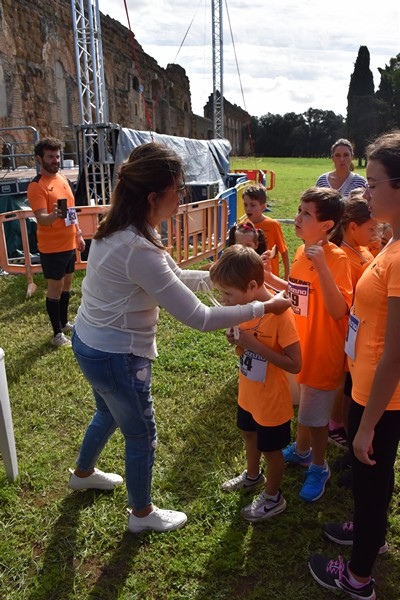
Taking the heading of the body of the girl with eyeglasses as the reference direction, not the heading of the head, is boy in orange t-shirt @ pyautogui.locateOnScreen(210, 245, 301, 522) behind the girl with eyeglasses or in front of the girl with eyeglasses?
in front

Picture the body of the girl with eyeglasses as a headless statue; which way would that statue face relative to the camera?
to the viewer's left

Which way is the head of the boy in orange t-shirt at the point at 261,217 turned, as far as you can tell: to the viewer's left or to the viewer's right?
to the viewer's left

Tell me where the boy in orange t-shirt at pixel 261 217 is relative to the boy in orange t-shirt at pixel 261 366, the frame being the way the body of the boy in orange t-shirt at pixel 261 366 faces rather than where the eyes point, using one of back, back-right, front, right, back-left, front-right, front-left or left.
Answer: back-right

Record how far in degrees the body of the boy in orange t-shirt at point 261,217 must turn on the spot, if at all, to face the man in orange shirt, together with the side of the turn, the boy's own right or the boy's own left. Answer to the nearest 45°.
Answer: approximately 45° to the boy's own right

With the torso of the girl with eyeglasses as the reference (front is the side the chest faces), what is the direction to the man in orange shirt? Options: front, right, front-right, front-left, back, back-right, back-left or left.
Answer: front-right

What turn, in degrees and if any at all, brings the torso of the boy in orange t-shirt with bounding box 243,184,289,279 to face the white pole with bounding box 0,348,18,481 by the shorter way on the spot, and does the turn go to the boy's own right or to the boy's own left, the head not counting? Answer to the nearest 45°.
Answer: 0° — they already face it

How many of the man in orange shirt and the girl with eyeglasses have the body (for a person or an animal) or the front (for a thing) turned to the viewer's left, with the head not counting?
1

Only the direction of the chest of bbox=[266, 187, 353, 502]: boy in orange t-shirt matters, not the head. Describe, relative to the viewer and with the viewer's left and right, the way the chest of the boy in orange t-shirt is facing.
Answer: facing the viewer and to the left of the viewer

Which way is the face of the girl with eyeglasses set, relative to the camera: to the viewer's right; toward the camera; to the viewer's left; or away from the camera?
to the viewer's left

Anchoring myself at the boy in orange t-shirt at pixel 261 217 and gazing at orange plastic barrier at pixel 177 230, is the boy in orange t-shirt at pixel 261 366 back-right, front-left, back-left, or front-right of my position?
back-left

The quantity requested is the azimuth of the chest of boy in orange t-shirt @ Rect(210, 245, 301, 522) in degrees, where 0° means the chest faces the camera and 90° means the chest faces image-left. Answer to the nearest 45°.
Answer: approximately 45°
